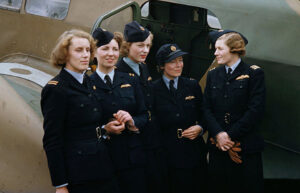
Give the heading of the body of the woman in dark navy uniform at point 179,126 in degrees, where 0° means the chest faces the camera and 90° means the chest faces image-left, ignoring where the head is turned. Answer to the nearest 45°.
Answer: approximately 0°

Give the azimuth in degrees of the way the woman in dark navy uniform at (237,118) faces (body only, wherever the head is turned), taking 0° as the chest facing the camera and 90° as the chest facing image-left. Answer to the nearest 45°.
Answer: approximately 45°

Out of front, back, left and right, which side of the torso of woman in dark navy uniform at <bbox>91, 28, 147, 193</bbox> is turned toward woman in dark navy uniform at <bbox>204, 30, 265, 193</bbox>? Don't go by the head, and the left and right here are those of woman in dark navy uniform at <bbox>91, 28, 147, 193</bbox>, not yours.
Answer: left

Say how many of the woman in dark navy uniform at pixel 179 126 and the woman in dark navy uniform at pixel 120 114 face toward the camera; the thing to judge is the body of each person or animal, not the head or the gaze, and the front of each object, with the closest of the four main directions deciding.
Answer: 2

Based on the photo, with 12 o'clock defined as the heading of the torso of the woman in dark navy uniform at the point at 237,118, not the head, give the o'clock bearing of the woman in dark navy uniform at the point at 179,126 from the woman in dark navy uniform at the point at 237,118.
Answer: the woman in dark navy uniform at the point at 179,126 is roughly at 2 o'clock from the woman in dark navy uniform at the point at 237,118.

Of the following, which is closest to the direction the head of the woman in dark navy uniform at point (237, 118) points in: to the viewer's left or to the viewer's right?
to the viewer's left

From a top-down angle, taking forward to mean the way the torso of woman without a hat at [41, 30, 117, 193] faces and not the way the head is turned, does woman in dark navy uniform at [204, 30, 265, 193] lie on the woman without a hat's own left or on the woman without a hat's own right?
on the woman without a hat's own left
